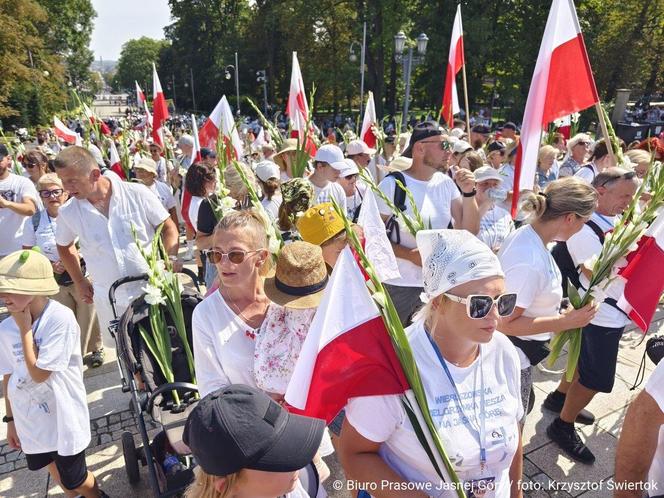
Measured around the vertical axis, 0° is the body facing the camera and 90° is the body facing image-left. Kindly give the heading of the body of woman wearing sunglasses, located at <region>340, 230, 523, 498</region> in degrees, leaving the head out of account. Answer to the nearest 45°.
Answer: approximately 315°

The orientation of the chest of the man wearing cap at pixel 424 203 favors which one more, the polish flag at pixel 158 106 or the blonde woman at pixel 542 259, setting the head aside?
the blonde woman

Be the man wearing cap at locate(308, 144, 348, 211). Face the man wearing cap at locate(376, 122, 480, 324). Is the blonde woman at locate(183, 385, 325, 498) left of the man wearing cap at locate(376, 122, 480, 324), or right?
right

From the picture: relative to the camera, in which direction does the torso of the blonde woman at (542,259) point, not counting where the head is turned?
to the viewer's right

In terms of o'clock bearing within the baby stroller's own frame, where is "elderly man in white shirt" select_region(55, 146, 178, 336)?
The elderly man in white shirt is roughly at 7 o'clock from the baby stroller.

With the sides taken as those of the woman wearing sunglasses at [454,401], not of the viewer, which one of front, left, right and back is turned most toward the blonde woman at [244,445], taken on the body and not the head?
right

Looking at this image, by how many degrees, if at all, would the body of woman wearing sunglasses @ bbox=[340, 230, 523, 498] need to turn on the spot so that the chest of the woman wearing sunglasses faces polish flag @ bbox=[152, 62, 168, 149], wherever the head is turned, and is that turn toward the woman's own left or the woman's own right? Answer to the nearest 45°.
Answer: approximately 180°

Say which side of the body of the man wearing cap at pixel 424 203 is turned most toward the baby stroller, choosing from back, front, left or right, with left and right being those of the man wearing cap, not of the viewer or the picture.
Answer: right

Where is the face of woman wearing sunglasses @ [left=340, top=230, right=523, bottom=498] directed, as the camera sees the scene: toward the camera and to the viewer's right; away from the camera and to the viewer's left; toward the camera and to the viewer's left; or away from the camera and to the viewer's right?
toward the camera and to the viewer's right
